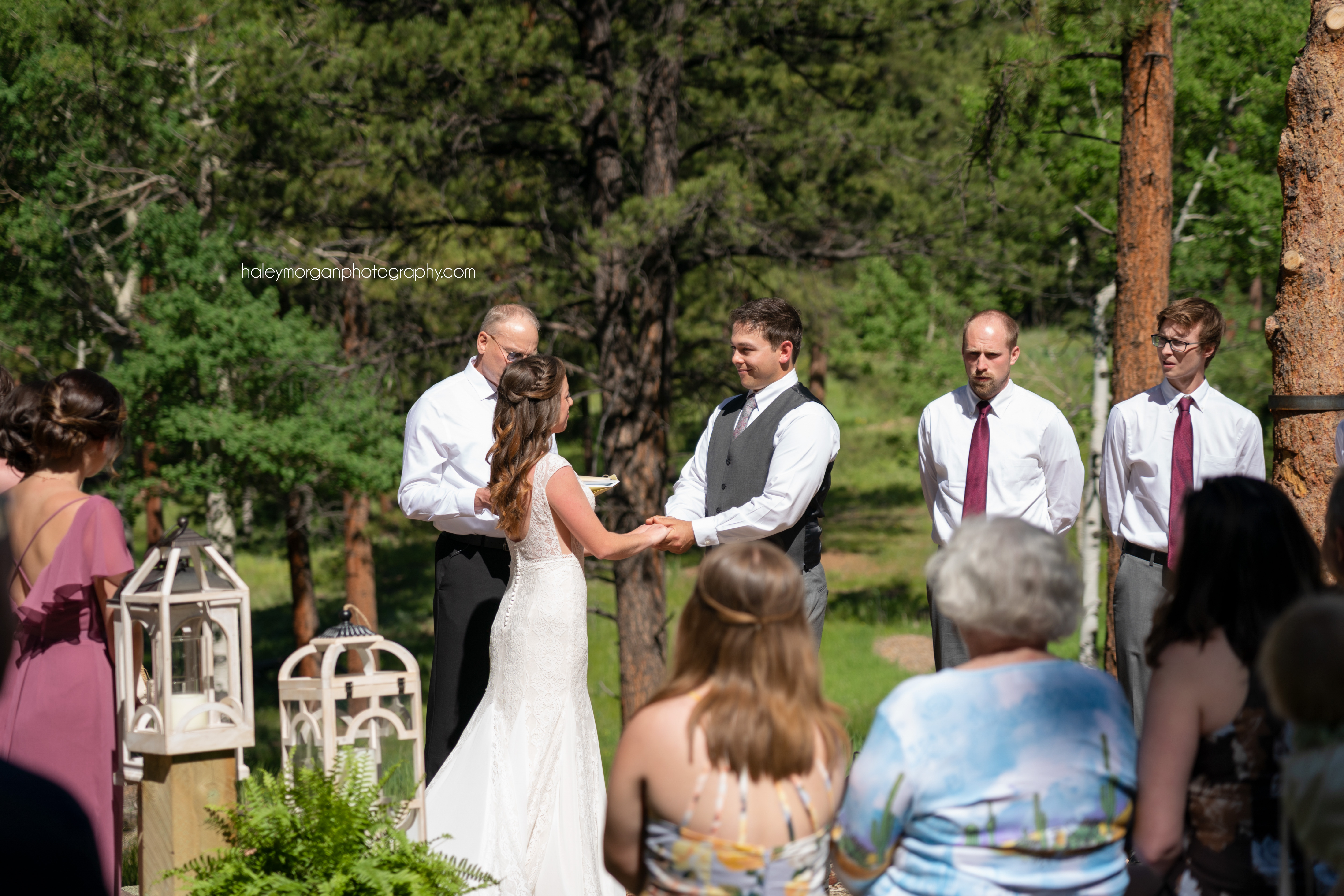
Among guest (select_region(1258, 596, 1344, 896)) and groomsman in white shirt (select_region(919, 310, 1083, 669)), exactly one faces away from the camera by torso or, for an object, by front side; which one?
the guest

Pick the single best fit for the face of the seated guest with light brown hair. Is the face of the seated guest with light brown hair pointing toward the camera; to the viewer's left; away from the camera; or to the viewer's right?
away from the camera

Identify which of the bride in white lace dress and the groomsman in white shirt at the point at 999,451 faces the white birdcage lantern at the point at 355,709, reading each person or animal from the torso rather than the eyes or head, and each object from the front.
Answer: the groomsman in white shirt

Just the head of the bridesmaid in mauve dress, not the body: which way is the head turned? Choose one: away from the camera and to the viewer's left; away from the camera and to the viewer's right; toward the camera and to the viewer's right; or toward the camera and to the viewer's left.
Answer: away from the camera and to the viewer's right

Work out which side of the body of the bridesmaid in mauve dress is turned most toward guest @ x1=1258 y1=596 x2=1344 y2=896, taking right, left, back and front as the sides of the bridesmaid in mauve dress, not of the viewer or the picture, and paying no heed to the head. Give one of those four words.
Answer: right

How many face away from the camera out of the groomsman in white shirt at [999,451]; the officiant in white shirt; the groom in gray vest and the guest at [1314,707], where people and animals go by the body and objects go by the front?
1

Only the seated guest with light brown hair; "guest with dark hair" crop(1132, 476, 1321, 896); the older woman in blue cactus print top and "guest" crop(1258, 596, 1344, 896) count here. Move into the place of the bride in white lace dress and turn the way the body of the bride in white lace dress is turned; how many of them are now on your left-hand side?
0

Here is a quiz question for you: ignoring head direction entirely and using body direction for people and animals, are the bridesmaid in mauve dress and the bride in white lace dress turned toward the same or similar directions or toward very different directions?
same or similar directions

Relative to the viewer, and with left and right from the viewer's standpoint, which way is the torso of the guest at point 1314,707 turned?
facing away from the viewer

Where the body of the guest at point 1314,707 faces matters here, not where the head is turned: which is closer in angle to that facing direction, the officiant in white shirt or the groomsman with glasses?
the groomsman with glasses

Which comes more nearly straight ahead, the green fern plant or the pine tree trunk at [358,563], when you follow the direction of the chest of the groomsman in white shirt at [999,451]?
the green fern plant

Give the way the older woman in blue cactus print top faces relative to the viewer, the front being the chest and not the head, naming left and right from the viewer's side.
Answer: facing away from the viewer

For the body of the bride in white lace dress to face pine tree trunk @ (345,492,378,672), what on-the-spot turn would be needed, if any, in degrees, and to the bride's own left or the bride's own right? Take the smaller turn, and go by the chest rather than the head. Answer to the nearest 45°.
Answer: approximately 45° to the bride's own left

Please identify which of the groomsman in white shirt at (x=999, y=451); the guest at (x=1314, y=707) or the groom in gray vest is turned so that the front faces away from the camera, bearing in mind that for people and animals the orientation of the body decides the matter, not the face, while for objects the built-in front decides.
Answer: the guest

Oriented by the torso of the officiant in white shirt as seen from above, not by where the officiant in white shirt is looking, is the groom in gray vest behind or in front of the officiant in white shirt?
in front

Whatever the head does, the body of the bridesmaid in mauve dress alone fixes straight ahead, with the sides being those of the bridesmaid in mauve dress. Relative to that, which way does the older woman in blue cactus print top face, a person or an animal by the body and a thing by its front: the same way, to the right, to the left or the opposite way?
the same way

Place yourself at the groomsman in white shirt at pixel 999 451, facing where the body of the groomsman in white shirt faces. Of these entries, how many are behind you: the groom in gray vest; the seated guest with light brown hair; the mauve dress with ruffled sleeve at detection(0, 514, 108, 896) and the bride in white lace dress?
0

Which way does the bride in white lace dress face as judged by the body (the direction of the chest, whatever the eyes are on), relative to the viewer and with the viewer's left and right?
facing away from the viewer and to the right of the viewer

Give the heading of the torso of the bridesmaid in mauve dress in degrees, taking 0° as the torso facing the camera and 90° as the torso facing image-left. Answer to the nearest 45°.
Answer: approximately 225°

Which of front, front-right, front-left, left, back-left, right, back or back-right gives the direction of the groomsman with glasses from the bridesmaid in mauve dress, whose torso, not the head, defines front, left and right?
front-right

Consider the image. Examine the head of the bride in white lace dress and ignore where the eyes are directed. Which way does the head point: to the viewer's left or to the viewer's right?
to the viewer's right
